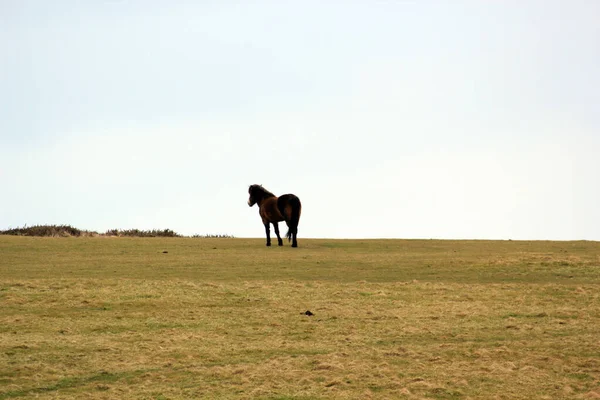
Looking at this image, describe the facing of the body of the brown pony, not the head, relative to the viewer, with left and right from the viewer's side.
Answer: facing away from the viewer and to the left of the viewer
